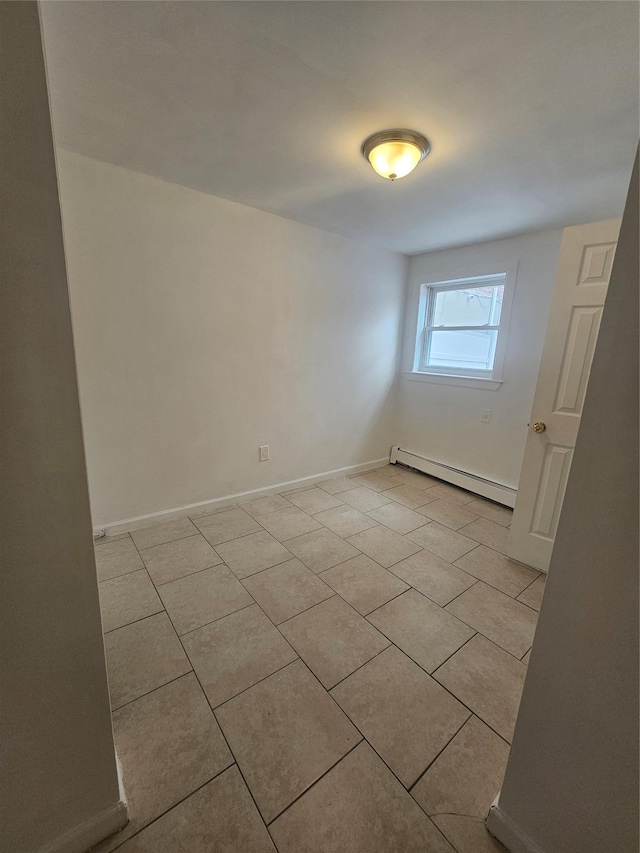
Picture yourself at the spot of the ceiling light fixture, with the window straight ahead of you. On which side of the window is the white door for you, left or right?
right

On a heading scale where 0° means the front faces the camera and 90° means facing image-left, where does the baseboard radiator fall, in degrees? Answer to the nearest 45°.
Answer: approximately 45°

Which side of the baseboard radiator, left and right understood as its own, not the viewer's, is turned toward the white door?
left
